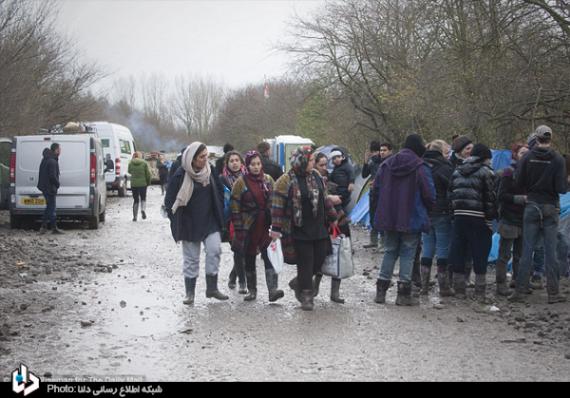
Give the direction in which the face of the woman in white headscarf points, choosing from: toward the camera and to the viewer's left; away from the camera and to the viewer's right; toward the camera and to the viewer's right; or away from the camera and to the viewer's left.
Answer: toward the camera and to the viewer's right

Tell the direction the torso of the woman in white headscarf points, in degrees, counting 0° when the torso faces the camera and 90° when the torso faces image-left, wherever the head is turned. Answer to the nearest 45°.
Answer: approximately 315°

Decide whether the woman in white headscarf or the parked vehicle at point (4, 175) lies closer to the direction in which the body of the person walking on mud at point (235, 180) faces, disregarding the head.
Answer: the woman in white headscarf

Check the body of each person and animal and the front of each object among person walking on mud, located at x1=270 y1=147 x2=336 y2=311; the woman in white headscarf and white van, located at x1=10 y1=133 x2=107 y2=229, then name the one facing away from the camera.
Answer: the white van

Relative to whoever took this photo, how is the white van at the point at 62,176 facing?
facing away from the viewer

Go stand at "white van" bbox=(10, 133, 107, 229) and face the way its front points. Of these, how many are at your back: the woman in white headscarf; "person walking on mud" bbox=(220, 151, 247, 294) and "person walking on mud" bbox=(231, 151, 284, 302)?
3

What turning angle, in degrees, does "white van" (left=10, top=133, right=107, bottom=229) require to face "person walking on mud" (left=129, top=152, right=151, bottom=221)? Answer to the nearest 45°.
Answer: approximately 45° to its right

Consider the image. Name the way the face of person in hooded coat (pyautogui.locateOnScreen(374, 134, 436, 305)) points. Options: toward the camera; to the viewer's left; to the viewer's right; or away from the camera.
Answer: away from the camera

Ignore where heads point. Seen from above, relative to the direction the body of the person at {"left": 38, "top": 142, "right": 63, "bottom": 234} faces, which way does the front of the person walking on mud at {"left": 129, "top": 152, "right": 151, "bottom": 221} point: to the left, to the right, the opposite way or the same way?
to the left

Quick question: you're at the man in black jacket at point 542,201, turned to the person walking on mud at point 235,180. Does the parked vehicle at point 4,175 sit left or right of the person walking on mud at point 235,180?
right
